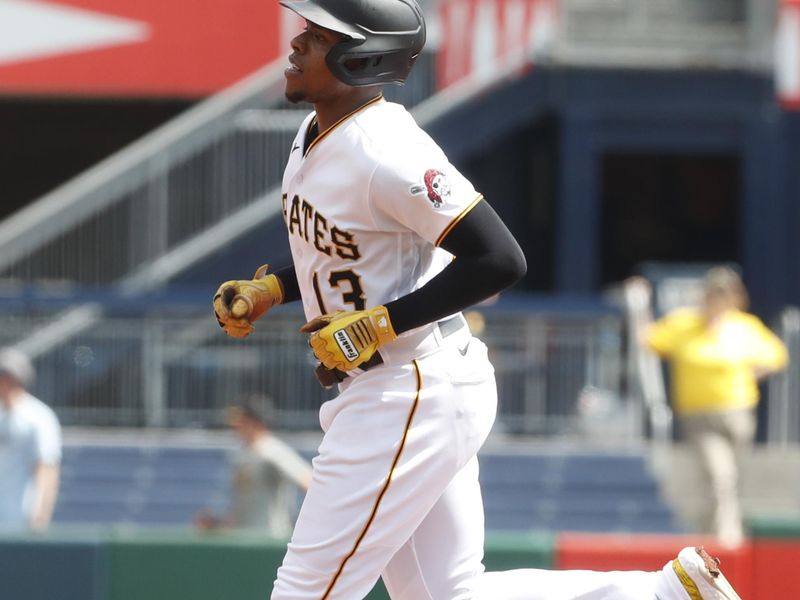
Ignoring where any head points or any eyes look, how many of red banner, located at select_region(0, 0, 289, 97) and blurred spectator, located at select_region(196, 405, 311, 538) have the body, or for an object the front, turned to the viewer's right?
0

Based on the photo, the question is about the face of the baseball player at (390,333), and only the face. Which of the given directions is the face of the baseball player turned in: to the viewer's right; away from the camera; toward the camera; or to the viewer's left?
to the viewer's left

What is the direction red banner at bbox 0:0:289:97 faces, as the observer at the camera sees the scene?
facing the viewer

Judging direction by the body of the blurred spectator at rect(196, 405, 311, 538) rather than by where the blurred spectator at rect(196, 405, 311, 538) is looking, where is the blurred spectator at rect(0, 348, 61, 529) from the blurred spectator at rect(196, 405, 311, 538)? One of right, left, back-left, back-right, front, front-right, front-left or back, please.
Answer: front-right

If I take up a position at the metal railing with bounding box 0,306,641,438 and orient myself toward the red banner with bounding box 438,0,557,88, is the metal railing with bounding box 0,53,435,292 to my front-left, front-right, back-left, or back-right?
front-left

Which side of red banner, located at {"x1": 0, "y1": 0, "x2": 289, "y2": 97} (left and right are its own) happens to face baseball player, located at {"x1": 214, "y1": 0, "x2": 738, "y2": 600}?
front

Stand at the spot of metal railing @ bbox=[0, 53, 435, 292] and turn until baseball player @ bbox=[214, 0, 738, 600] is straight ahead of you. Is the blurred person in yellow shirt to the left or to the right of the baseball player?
left

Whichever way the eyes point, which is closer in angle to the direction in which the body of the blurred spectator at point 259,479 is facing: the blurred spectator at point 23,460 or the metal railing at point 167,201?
the blurred spectator
